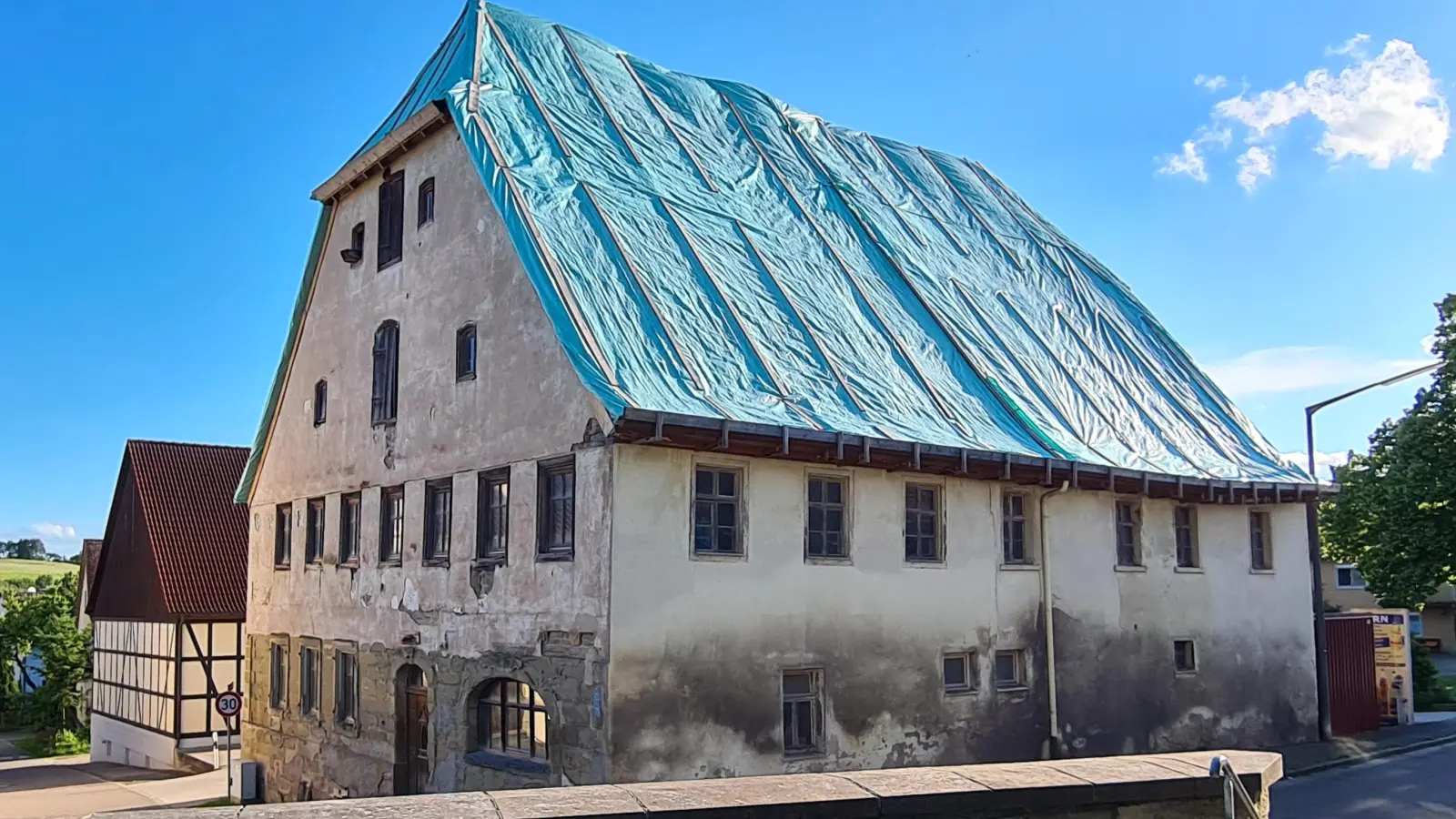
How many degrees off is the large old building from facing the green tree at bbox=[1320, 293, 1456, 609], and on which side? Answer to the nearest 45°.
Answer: approximately 180°

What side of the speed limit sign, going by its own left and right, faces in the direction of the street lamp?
left

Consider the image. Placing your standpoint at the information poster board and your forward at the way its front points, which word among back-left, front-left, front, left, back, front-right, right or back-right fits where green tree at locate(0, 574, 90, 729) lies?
right

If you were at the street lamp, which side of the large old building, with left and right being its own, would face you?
back

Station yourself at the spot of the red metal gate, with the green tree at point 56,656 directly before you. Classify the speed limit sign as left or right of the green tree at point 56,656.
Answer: left

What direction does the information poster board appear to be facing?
toward the camera

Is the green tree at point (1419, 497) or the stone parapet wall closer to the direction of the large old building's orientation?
the stone parapet wall

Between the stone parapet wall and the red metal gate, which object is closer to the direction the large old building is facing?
the stone parapet wall

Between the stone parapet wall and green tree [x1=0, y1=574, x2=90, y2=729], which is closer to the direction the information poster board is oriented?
the stone parapet wall

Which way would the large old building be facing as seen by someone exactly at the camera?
facing the viewer and to the left of the viewer

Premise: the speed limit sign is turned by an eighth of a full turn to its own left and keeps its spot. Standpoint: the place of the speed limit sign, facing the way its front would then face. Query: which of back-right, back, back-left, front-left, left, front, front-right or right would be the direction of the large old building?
front

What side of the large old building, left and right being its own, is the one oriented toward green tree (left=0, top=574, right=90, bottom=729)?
right

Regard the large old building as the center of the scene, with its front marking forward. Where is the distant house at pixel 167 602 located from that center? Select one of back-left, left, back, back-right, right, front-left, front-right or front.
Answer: right

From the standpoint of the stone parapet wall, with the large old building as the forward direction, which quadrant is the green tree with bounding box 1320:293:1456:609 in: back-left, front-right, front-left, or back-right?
front-right

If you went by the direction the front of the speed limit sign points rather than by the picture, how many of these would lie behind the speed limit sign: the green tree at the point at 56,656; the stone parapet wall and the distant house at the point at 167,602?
2

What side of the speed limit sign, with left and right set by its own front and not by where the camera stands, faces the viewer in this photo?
front

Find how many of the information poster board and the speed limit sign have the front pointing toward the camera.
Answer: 2

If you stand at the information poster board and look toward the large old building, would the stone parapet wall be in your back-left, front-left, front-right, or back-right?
front-left

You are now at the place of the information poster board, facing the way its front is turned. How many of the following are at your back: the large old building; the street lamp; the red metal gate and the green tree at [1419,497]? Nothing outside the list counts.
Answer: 1
